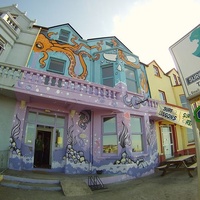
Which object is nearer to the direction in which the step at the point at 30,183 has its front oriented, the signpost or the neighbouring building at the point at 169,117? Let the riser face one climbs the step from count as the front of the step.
the signpost

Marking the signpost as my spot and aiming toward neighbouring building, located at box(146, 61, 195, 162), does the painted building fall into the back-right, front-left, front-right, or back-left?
front-left

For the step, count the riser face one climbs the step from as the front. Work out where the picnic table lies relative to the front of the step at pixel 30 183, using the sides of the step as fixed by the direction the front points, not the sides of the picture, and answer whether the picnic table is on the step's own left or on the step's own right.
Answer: on the step's own left

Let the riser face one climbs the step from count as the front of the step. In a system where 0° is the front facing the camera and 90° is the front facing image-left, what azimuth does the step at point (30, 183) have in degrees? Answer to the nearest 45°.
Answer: approximately 0°

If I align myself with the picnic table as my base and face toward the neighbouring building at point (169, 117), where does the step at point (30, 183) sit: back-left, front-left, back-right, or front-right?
back-left

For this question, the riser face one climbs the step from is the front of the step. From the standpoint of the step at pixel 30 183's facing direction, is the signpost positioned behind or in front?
in front

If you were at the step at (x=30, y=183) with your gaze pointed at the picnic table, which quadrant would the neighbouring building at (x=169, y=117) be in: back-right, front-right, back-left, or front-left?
front-left

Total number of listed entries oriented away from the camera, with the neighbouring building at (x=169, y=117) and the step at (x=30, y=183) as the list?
0

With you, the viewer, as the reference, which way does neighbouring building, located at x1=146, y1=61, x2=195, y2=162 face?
facing the viewer and to the left of the viewer

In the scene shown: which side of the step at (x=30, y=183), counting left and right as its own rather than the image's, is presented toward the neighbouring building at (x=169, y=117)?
left
